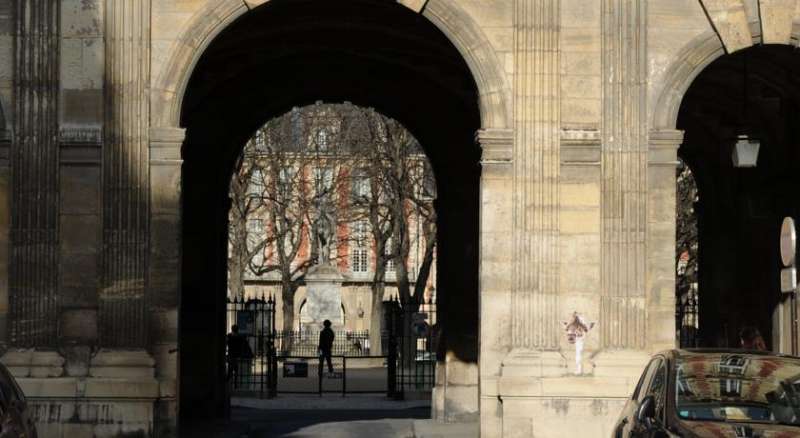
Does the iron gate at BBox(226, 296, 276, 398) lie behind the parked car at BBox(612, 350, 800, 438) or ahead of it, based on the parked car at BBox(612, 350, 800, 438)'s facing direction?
behind

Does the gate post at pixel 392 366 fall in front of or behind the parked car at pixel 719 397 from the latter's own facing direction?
behind

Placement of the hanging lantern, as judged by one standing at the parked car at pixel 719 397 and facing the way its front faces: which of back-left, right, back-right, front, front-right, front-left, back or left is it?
back-left

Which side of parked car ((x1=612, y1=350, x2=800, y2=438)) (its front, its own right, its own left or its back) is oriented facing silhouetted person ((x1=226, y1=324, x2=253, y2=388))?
back

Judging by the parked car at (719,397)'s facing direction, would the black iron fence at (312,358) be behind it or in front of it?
behind

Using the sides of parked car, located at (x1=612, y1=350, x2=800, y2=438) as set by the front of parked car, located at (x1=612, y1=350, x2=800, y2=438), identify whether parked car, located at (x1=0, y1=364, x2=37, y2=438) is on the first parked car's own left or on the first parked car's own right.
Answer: on the first parked car's own right

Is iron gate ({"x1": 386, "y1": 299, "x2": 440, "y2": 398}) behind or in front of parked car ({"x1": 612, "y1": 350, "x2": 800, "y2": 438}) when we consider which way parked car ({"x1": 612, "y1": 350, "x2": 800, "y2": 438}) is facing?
behind
